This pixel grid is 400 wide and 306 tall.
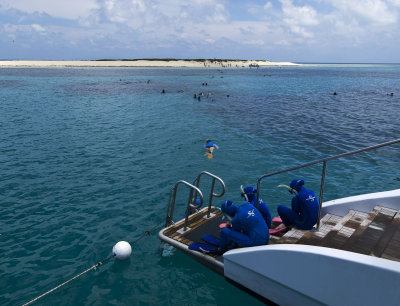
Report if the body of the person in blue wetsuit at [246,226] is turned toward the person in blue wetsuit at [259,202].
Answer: no

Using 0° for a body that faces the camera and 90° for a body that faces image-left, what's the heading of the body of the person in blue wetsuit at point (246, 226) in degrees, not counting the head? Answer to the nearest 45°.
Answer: approximately 90°

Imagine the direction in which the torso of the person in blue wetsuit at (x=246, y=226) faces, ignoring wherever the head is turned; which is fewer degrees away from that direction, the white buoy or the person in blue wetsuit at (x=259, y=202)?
the white buoy

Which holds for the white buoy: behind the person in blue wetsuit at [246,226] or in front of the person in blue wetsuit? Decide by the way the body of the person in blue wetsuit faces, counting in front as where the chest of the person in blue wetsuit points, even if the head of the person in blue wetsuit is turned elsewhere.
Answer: in front

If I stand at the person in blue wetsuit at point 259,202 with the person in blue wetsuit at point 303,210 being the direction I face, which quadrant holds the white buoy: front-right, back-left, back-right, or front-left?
back-right

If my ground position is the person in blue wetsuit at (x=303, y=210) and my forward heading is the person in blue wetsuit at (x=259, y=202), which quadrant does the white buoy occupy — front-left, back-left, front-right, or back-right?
front-left
